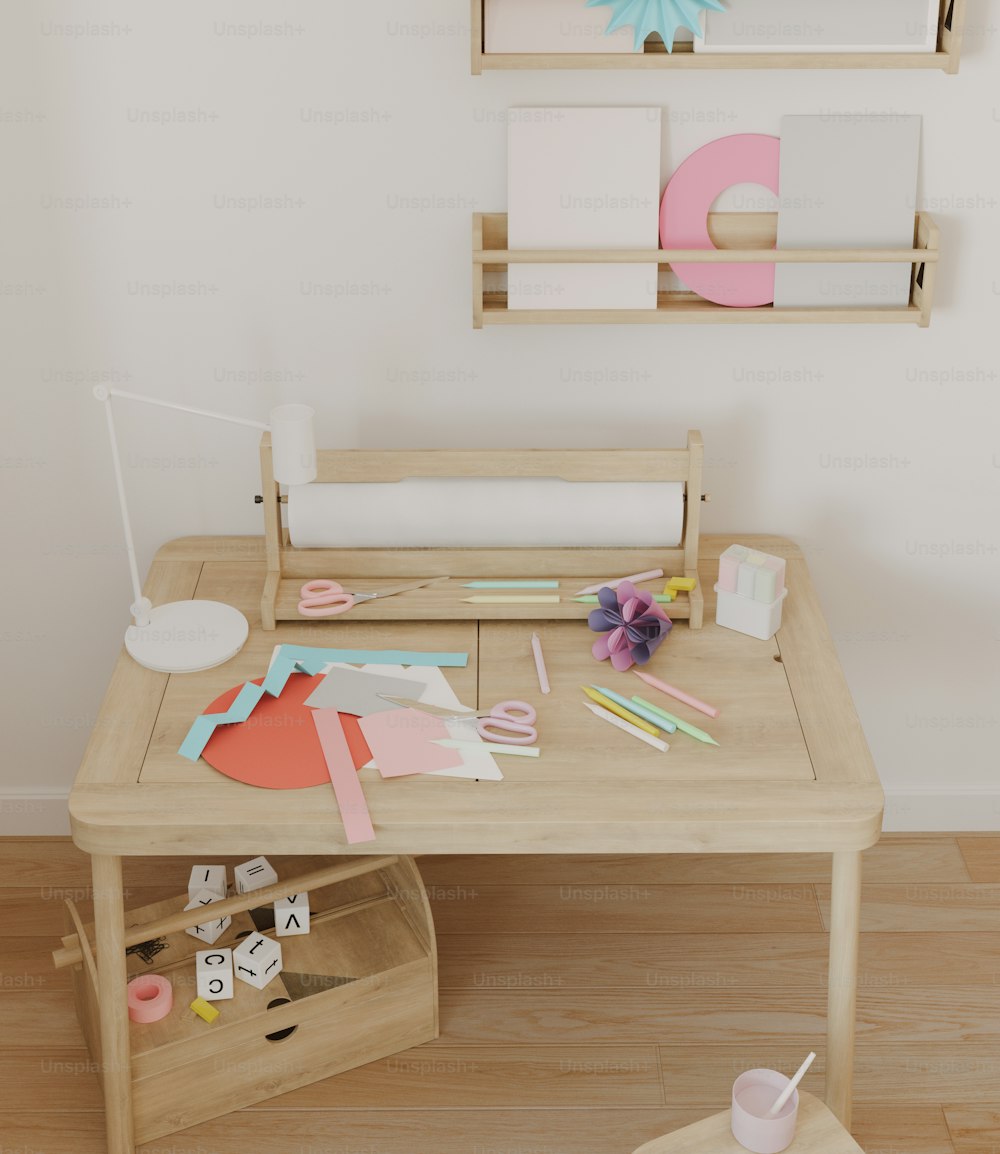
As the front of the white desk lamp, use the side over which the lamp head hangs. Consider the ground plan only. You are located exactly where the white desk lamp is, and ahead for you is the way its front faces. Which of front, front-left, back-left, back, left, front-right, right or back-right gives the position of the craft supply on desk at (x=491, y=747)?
front-right

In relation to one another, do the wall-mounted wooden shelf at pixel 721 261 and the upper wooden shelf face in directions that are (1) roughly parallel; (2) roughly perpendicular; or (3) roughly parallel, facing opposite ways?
roughly parallel

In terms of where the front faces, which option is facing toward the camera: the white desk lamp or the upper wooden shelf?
the upper wooden shelf

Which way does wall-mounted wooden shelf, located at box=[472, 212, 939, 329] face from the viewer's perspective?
toward the camera

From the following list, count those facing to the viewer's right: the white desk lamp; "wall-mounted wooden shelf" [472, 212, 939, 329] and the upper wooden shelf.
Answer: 1

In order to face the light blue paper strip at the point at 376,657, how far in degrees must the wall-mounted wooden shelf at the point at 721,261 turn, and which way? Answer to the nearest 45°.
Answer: approximately 45° to its right

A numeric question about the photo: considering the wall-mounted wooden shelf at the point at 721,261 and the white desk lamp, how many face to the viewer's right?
1

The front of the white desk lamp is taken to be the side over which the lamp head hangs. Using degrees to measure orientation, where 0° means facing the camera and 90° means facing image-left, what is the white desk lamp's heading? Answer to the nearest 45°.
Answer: approximately 270°

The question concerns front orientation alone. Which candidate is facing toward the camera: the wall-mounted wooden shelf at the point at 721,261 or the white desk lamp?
the wall-mounted wooden shelf

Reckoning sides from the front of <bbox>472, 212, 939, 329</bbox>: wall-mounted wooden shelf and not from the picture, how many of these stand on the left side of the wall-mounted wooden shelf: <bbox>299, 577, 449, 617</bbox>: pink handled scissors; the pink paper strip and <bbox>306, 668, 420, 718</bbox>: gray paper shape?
0
